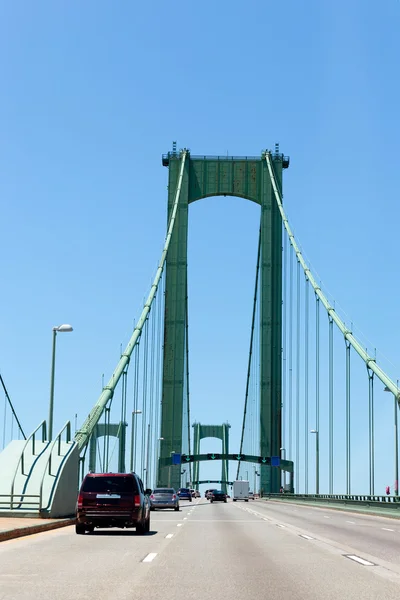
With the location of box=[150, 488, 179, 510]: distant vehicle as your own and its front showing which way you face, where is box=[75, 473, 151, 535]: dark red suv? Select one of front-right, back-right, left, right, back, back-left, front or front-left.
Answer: back

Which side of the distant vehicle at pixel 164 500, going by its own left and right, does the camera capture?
back

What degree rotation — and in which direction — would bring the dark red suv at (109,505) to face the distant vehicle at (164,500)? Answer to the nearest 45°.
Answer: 0° — it already faces it

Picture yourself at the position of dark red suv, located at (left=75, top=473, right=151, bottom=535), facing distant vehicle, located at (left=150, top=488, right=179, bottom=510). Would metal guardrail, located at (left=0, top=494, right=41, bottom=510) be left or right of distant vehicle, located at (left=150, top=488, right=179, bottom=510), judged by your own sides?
left

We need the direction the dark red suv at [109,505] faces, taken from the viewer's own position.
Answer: facing away from the viewer

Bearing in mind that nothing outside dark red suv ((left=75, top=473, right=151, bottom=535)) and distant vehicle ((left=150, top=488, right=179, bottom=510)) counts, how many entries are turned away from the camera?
2

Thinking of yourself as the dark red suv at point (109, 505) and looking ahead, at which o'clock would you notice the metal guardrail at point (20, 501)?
The metal guardrail is roughly at 11 o'clock from the dark red suv.

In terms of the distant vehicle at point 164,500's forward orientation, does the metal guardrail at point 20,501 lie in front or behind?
behind
